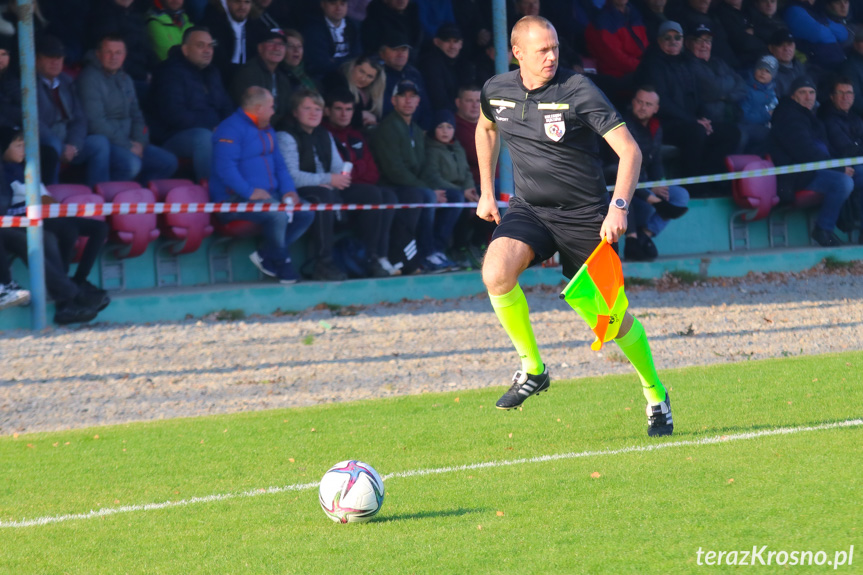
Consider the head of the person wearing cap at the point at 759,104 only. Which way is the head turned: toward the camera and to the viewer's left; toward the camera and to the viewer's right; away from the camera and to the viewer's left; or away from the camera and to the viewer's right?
toward the camera and to the viewer's left

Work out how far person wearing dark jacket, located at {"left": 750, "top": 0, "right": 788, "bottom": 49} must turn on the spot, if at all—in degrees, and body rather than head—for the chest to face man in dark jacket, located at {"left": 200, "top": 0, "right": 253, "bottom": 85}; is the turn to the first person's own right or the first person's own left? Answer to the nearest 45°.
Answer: approximately 45° to the first person's own right

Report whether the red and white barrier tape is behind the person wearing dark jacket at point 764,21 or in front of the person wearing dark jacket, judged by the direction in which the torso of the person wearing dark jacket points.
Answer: in front

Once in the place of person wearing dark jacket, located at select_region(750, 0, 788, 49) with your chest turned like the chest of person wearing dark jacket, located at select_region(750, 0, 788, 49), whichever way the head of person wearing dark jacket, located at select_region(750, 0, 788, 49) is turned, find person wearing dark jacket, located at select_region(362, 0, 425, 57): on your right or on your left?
on your right

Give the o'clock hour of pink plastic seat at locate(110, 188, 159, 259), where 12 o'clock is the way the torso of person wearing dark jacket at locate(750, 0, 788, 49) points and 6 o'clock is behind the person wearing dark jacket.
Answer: The pink plastic seat is roughly at 1 o'clock from the person wearing dark jacket.

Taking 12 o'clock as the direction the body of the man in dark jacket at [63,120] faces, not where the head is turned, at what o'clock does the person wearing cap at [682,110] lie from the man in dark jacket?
The person wearing cap is roughly at 10 o'clock from the man in dark jacket.

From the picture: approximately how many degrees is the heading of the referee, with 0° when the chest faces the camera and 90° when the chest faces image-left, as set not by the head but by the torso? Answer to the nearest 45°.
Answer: approximately 45°

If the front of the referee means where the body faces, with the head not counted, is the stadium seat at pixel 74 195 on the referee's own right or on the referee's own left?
on the referee's own right

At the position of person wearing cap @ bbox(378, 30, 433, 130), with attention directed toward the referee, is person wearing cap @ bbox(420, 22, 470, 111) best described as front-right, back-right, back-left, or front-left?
back-left

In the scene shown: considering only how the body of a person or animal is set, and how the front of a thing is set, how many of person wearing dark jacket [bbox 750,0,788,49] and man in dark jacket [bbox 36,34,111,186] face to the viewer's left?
0

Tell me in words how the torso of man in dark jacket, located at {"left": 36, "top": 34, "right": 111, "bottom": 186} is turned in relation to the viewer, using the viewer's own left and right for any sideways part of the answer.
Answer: facing the viewer and to the right of the viewer

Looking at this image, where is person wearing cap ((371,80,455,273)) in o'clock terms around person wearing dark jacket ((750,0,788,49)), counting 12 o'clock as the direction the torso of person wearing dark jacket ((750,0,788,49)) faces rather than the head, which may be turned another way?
person wearing cap ((371,80,455,273)) is roughly at 1 o'clock from person wearing dark jacket ((750,0,788,49)).

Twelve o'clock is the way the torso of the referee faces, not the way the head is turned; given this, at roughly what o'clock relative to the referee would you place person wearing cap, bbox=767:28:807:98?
The person wearing cap is roughly at 5 o'clock from the referee.
